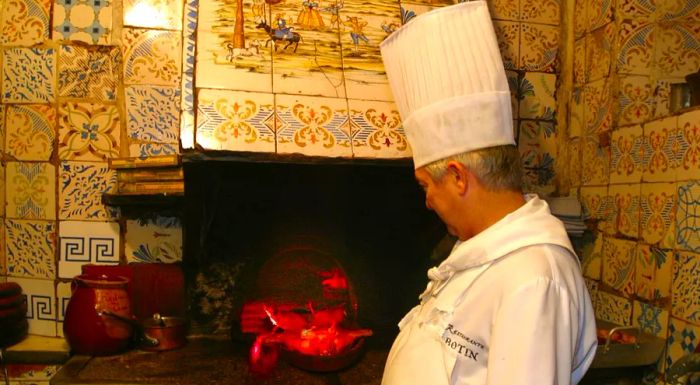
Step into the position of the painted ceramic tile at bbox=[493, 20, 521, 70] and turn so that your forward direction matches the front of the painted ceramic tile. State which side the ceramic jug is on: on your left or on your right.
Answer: on your right

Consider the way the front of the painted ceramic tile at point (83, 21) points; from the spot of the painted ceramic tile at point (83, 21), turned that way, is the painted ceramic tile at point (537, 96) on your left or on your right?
on your left

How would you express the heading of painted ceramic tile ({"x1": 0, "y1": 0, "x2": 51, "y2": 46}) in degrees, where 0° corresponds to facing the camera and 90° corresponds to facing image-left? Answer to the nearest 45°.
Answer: approximately 0°

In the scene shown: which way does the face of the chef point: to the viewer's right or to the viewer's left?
to the viewer's left

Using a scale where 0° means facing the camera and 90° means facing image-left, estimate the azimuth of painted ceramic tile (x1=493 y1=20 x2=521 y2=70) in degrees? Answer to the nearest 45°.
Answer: approximately 0°
